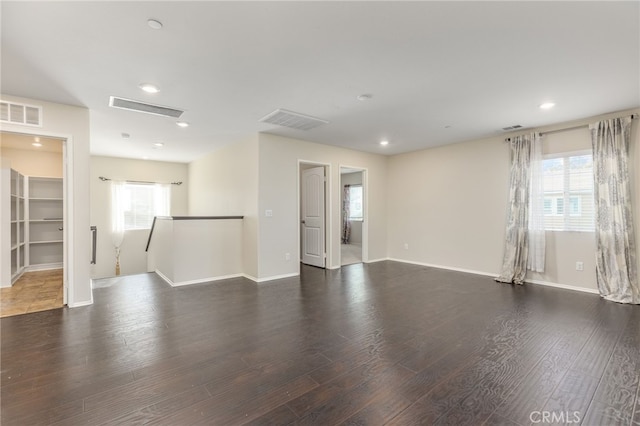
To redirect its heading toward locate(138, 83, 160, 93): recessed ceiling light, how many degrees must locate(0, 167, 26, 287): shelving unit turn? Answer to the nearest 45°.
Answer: approximately 45° to its right

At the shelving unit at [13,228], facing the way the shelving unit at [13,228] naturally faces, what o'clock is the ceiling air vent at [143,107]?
The ceiling air vent is roughly at 1 o'clock from the shelving unit.

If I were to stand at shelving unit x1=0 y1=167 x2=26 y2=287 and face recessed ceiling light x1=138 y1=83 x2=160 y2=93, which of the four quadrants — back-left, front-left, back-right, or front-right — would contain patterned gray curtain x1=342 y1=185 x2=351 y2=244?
front-left

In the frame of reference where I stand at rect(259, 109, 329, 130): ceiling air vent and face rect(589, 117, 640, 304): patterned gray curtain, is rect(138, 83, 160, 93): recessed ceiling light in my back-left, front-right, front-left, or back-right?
back-right

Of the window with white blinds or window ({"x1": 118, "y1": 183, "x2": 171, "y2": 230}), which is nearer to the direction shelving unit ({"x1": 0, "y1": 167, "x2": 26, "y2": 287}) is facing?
the window with white blinds

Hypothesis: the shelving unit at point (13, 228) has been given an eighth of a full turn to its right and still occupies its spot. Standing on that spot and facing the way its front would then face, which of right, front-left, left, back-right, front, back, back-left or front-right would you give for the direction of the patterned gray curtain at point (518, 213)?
front-left

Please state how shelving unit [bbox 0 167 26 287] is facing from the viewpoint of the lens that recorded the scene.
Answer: facing the viewer and to the right of the viewer

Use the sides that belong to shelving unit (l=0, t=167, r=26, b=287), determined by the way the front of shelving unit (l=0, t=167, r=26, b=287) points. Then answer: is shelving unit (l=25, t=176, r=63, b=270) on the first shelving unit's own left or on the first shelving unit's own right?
on the first shelving unit's own left

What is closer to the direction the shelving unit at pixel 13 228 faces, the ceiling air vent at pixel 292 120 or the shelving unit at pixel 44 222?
the ceiling air vent

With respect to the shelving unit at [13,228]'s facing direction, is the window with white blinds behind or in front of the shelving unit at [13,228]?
in front

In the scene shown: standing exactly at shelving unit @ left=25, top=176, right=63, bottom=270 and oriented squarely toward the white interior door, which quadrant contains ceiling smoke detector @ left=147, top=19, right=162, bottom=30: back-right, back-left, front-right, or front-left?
front-right

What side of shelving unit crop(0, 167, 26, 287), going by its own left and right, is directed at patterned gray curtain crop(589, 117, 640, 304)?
front

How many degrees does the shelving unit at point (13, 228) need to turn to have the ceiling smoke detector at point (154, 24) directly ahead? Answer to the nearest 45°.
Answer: approximately 45° to its right

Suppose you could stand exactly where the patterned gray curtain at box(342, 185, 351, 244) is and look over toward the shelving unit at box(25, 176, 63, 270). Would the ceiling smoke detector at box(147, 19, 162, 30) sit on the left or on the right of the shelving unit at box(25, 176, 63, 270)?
left

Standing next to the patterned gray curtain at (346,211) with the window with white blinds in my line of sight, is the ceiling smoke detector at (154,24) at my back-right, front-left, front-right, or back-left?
front-right

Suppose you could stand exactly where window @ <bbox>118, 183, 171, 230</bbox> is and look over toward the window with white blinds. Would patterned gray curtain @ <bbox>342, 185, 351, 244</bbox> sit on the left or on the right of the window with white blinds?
left
